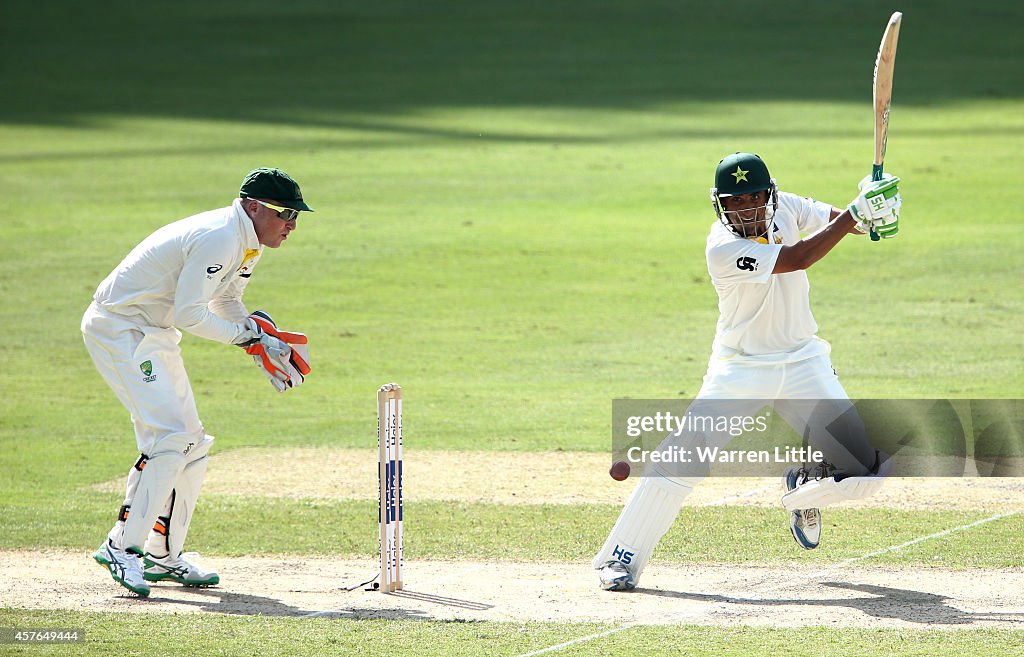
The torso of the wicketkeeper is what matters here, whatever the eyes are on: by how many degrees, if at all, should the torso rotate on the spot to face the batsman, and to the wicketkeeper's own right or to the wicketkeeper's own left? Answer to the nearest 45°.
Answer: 0° — they already face them

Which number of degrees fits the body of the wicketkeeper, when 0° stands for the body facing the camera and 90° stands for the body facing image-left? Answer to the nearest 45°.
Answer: approximately 270°

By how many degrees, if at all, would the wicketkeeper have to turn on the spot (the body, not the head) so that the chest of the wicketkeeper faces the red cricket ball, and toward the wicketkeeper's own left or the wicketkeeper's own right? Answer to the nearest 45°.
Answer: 0° — they already face it
